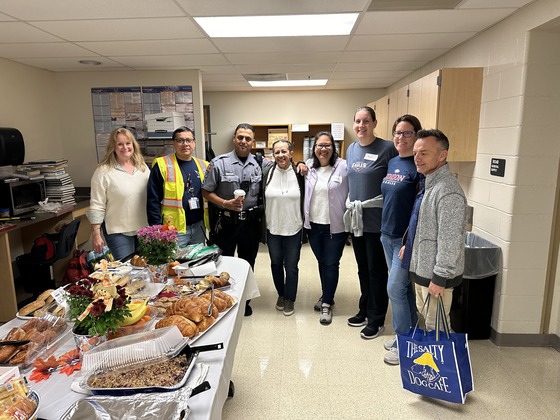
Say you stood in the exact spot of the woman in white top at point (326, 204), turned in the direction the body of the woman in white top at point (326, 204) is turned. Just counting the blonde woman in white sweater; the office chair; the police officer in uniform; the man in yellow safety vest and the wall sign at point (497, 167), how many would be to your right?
4

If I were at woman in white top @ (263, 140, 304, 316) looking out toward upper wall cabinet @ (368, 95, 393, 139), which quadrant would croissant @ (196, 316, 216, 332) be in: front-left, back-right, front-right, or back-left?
back-right

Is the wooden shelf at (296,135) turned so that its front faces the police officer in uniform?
yes

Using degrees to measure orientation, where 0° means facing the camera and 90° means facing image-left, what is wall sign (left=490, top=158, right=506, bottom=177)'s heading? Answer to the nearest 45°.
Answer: approximately 45°

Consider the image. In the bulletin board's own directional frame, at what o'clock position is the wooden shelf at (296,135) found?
The wooden shelf is roughly at 8 o'clock from the bulletin board.

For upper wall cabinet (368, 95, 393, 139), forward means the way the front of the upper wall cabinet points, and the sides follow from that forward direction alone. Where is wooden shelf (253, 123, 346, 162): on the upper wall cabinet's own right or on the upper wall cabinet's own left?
on the upper wall cabinet's own right

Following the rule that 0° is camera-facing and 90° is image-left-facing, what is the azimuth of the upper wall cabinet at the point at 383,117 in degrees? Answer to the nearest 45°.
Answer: approximately 90°

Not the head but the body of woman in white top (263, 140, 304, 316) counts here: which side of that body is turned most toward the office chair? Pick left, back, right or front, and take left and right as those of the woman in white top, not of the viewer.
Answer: right
